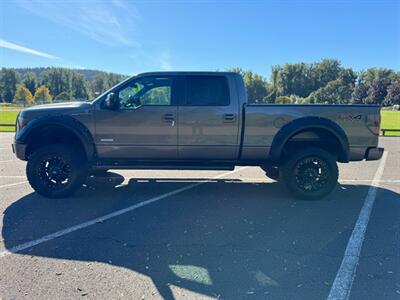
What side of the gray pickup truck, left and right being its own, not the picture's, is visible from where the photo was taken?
left
